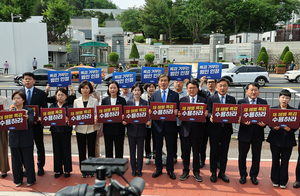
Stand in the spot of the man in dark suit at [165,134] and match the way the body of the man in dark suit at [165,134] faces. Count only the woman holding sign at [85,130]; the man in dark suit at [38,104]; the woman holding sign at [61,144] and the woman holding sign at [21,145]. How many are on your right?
4

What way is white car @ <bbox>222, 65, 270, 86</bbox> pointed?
to the viewer's left

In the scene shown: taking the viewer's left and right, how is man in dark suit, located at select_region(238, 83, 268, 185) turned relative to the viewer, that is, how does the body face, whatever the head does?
facing the viewer

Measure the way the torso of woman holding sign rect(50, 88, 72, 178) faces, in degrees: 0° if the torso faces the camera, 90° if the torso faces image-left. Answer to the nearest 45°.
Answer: approximately 0°

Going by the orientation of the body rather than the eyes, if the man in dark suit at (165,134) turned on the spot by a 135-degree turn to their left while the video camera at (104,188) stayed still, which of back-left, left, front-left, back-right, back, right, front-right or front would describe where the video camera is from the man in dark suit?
back-right

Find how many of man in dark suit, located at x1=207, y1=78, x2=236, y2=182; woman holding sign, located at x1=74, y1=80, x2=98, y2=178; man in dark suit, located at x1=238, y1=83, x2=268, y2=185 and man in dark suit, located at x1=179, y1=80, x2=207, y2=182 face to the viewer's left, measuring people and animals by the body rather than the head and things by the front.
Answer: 0

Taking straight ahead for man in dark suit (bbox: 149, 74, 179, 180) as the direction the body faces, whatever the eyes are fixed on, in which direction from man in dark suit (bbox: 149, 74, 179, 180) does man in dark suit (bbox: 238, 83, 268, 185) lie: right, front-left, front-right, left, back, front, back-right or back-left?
left

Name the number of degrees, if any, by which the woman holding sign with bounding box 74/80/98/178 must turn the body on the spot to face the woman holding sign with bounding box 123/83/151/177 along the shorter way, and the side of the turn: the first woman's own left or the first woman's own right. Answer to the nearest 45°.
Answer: approximately 90° to the first woman's own left

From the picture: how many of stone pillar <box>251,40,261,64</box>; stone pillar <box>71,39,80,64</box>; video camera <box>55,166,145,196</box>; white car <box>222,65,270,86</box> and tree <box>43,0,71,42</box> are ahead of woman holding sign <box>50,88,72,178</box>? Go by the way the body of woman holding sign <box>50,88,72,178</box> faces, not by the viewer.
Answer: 1

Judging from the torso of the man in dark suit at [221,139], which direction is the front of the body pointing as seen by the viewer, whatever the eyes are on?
toward the camera

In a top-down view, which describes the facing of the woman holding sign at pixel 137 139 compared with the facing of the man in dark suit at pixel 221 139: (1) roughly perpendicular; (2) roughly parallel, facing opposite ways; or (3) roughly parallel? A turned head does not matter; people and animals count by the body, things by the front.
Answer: roughly parallel

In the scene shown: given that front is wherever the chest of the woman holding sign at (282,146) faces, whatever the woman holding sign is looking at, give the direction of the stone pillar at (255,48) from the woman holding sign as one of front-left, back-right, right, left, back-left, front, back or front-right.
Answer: back

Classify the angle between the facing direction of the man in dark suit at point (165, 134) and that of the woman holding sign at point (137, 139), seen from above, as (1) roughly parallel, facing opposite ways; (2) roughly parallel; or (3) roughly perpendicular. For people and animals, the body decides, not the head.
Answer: roughly parallel
